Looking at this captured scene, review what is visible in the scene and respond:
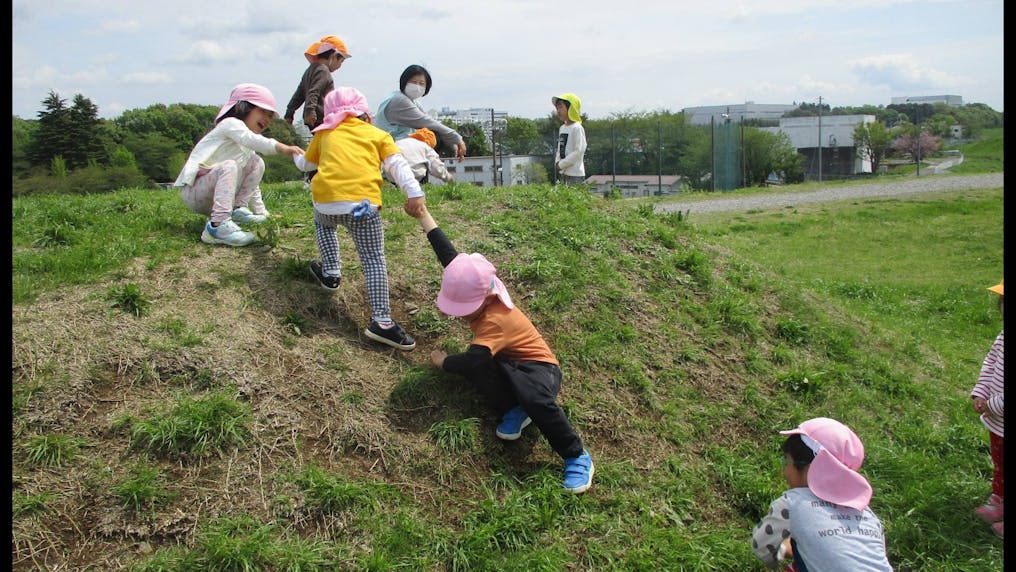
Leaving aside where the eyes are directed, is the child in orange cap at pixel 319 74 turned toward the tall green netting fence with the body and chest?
no

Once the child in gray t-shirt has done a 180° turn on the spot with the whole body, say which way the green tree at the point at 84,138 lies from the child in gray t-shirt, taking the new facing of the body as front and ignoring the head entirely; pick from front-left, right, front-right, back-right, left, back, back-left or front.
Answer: back

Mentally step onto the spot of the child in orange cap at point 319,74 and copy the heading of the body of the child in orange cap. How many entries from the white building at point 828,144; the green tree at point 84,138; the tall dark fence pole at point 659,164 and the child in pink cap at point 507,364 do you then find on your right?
1

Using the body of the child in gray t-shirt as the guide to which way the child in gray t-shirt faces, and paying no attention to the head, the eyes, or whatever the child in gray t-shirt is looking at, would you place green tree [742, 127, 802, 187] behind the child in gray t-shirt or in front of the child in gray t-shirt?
in front

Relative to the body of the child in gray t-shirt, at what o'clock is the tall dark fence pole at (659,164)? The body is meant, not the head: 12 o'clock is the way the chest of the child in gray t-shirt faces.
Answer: The tall dark fence pole is roughly at 1 o'clock from the child in gray t-shirt.

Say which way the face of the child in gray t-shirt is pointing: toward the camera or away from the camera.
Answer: away from the camera

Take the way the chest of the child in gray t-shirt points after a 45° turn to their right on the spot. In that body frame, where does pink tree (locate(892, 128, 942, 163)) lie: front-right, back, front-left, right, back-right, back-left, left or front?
front

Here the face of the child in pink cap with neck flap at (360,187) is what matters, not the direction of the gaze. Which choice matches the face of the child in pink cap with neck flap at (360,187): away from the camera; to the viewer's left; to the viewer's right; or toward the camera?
away from the camera

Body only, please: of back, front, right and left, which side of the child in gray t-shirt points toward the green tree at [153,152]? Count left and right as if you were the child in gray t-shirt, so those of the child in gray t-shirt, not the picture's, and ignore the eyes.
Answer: front
